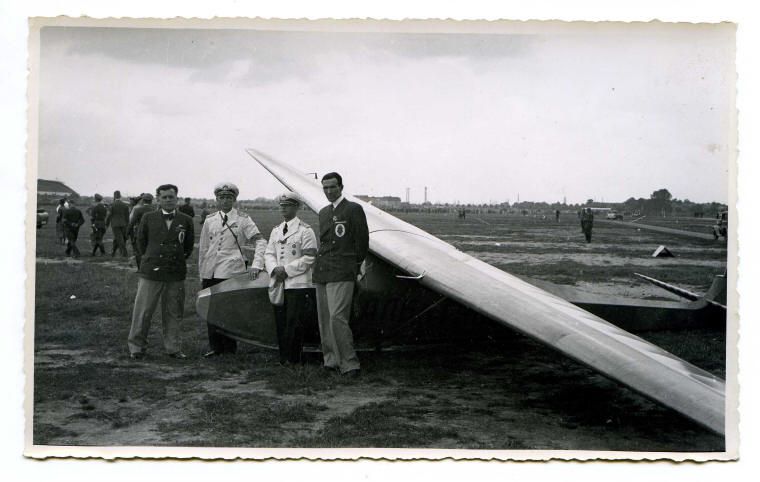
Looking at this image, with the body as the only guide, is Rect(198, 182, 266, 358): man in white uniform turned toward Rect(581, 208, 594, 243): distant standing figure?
no

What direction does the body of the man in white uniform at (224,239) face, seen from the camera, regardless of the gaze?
toward the camera

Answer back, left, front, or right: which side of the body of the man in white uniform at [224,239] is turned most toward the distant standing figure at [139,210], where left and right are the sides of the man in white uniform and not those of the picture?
back

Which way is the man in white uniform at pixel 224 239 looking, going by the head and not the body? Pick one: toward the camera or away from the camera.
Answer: toward the camera
